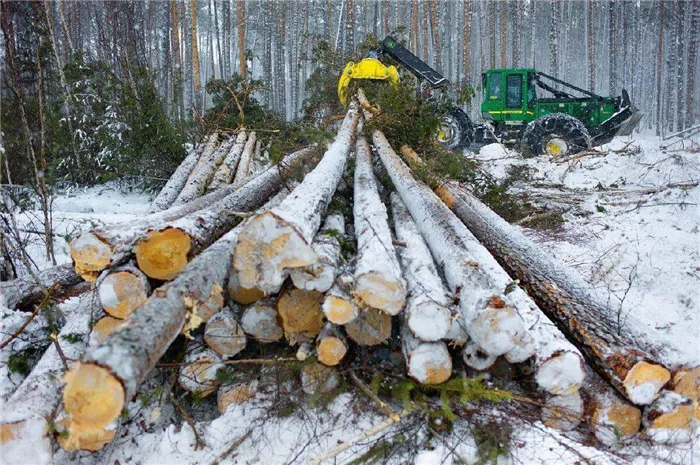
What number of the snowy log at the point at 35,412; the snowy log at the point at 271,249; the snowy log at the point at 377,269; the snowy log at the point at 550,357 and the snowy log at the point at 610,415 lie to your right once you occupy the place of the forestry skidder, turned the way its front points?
5

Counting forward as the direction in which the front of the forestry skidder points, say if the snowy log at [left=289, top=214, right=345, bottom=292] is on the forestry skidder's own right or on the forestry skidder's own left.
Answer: on the forestry skidder's own right

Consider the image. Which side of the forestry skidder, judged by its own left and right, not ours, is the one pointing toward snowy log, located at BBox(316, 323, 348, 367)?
right

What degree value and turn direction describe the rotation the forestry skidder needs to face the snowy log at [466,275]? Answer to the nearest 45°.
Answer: approximately 90° to its right

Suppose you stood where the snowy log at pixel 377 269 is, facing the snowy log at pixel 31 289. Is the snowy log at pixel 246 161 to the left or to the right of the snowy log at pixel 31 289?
right

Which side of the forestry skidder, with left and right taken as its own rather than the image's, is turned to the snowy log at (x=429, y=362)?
right

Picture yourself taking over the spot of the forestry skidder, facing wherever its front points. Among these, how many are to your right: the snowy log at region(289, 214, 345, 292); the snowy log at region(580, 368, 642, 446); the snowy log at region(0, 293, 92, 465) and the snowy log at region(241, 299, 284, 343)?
4

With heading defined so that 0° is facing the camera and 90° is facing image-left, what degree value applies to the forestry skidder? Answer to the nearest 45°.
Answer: approximately 270°

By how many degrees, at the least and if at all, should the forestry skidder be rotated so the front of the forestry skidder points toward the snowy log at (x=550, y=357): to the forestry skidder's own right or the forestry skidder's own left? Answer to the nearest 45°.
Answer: approximately 90° to the forestry skidder's own right
